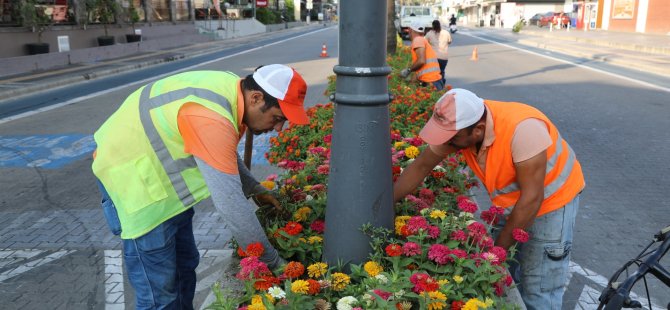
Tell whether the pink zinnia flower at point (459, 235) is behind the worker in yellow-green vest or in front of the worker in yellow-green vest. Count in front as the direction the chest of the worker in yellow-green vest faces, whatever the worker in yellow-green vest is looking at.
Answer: in front

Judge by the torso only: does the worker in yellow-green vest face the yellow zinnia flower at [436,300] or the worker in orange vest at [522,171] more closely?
the worker in orange vest

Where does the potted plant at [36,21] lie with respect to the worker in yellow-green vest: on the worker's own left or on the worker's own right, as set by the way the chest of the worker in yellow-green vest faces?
on the worker's own left

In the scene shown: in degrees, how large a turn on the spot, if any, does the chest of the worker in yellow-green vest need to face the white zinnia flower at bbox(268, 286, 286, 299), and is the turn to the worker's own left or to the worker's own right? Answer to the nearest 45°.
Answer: approximately 45° to the worker's own right

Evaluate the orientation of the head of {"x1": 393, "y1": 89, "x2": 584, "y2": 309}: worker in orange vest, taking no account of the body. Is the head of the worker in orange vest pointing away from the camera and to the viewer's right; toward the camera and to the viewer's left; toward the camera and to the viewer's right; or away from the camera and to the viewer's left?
toward the camera and to the viewer's left

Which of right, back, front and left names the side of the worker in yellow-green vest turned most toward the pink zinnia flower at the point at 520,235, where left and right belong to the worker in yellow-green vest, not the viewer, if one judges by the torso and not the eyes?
front

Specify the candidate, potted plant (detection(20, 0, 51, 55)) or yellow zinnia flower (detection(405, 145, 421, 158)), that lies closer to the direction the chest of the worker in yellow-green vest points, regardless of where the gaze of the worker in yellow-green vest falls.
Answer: the yellow zinnia flower

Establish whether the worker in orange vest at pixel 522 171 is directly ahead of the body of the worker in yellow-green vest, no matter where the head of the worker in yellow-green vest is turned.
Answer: yes

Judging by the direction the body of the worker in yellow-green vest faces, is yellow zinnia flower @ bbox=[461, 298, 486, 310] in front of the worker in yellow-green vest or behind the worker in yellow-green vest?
in front

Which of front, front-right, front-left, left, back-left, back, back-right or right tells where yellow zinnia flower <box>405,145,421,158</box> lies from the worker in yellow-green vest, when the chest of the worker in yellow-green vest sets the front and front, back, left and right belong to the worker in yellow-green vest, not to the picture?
front-left

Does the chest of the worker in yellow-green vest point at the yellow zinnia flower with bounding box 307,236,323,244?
yes

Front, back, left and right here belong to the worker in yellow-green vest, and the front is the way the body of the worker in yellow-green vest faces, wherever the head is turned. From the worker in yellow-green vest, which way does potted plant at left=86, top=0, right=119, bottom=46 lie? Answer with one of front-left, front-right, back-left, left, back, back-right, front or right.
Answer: left

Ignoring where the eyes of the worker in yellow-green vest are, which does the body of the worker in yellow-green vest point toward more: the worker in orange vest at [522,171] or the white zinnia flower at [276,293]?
the worker in orange vest

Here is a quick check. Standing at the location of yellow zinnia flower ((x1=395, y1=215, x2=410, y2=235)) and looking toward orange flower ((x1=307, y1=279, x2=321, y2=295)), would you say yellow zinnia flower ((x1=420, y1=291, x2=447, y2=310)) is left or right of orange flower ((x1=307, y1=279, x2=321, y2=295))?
left

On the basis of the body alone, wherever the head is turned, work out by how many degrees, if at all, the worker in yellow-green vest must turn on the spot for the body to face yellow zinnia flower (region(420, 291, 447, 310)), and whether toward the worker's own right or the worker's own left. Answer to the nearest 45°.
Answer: approximately 45° to the worker's own right

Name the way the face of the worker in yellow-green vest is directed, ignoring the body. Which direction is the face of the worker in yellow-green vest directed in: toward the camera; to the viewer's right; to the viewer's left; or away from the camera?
to the viewer's right

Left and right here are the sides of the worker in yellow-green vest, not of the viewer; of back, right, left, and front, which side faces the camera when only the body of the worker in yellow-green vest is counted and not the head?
right
